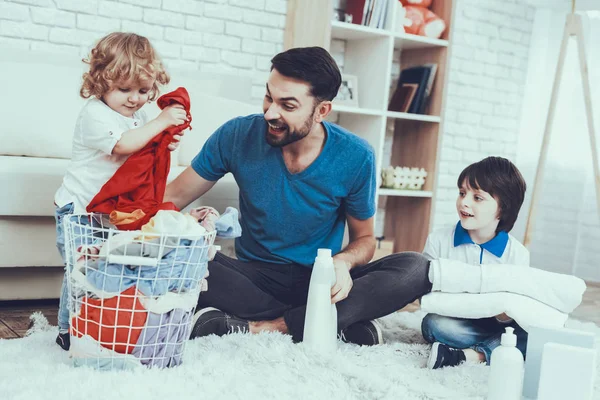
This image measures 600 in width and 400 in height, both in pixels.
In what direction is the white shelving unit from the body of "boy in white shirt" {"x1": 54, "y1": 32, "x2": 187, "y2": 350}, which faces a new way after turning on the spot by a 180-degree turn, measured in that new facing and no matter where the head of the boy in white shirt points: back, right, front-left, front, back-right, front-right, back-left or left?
right

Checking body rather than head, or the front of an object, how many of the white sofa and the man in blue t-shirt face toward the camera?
2

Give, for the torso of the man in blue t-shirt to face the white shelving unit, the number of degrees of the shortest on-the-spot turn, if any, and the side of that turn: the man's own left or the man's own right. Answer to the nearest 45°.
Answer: approximately 180°

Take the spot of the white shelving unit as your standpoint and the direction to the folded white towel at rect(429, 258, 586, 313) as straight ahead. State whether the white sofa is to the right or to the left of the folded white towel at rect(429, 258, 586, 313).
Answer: right

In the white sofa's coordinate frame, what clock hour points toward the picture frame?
The picture frame is roughly at 8 o'clock from the white sofa.

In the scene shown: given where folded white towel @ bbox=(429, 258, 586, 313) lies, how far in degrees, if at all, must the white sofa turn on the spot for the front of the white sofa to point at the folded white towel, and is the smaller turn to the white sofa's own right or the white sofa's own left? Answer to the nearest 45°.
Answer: approximately 45° to the white sofa's own left

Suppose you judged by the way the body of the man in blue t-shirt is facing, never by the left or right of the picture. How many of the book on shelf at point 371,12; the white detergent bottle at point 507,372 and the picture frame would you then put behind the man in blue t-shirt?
2
